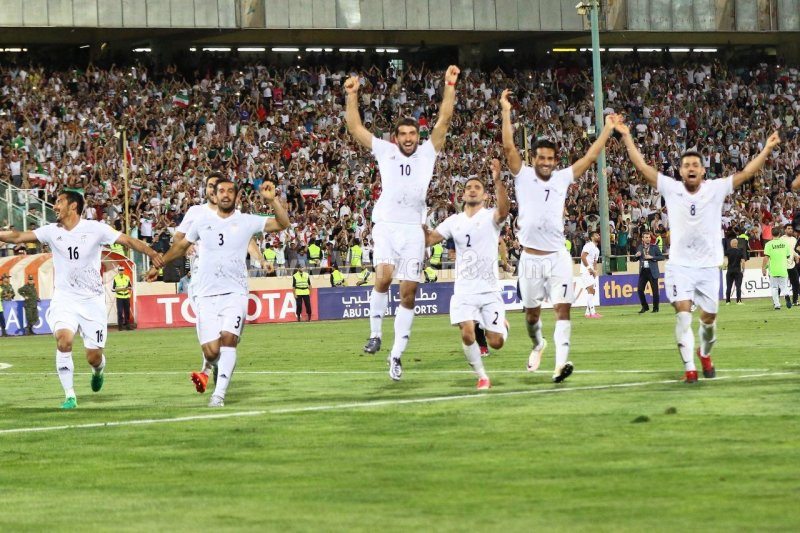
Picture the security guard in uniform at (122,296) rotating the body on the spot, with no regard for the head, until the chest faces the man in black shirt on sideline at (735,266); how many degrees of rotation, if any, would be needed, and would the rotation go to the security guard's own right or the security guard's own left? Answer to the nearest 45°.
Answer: approximately 90° to the security guard's own left

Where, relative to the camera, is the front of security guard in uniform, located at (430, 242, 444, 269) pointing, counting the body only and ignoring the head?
away from the camera

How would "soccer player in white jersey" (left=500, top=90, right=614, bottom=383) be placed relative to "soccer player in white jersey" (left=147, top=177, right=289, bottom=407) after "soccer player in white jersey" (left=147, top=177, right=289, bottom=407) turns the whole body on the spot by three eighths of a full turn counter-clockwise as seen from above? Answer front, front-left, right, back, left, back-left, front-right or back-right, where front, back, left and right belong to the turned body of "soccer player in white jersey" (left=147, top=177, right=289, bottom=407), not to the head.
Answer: front-right

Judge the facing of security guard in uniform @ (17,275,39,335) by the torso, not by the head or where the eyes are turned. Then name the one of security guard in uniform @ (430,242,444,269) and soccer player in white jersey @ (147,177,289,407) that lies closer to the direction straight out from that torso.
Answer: the soccer player in white jersey

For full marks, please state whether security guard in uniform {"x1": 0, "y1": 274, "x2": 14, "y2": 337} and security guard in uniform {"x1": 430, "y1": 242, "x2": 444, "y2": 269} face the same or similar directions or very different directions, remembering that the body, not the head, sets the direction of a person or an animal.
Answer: very different directions
